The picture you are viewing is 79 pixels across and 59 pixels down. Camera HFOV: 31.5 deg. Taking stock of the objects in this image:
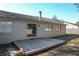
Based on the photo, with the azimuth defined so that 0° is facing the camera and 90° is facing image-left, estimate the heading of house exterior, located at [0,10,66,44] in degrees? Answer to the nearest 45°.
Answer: approximately 315°
